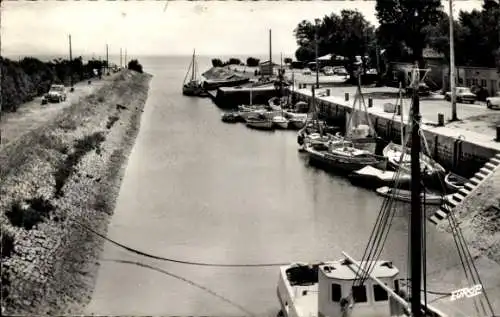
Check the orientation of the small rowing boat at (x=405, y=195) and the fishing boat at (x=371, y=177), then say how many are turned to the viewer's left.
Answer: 2

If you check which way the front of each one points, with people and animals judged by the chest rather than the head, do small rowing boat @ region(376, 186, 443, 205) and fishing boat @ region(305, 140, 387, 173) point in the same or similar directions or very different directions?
same or similar directions

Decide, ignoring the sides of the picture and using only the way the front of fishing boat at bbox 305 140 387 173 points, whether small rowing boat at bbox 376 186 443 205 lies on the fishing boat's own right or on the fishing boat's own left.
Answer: on the fishing boat's own left

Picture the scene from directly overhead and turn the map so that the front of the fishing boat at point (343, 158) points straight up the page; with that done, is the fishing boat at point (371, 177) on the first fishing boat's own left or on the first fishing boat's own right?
on the first fishing boat's own left

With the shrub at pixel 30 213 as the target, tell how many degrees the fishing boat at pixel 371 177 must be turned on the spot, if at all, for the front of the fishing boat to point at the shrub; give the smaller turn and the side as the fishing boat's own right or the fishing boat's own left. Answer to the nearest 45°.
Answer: approximately 45° to the fishing boat's own left

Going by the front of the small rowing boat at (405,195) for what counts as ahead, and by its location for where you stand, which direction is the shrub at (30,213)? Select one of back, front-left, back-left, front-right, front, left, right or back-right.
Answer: front-left

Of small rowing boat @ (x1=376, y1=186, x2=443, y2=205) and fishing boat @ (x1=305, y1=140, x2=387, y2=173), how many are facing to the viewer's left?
2

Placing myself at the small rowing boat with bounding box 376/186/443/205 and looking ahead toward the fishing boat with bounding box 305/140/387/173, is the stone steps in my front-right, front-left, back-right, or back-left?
back-right

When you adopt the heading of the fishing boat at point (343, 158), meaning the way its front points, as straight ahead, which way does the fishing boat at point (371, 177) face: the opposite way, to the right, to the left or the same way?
the same way

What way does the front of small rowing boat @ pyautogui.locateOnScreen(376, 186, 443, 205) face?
to the viewer's left

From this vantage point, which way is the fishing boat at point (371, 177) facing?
to the viewer's left
